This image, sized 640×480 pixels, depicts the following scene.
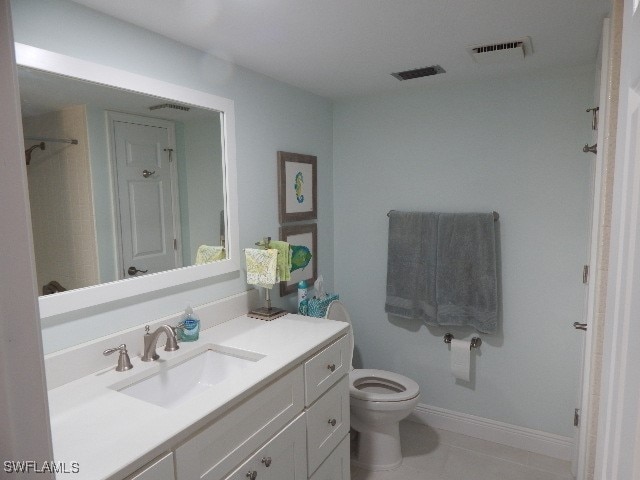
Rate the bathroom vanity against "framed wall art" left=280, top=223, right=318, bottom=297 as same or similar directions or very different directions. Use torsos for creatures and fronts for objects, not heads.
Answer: same or similar directions

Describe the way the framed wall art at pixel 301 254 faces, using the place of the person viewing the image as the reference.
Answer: facing the viewer and to the right of the viewer

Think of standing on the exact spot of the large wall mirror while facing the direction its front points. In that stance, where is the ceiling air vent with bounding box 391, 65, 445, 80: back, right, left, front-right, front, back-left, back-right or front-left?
front-left

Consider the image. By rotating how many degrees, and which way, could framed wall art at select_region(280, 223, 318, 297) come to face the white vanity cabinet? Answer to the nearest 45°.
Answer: approximately 45° to its right

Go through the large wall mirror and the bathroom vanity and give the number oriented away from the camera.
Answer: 0

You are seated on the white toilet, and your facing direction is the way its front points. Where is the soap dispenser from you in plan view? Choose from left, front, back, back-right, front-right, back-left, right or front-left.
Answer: right

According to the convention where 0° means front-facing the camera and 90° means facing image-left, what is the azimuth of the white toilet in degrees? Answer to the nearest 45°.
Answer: approximately 315°

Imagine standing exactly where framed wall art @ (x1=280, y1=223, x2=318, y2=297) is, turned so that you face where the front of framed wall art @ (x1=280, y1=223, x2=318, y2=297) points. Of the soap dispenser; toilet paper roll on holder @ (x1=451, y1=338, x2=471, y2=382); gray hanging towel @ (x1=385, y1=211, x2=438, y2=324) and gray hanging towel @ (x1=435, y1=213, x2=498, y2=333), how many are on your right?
1

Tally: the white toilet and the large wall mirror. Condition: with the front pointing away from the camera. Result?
0

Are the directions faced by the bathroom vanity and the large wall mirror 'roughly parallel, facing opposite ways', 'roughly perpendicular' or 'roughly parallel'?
roughly parallel

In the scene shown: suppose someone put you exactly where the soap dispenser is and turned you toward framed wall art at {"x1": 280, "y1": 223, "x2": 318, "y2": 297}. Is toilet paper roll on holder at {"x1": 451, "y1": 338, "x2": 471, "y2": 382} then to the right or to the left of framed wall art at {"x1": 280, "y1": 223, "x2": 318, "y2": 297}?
right
